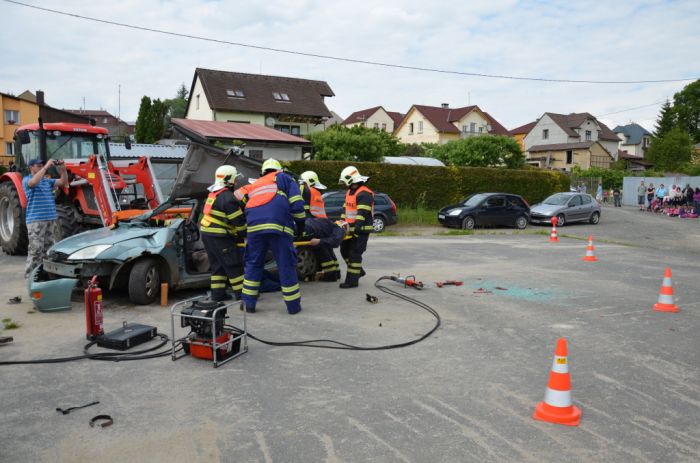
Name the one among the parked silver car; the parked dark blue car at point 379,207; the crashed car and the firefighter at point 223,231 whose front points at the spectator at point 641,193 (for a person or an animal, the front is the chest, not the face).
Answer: the firefighter

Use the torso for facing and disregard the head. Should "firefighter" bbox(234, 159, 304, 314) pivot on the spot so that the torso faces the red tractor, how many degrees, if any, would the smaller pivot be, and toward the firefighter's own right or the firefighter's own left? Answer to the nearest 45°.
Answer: approximately 45° to the firefighter's own left

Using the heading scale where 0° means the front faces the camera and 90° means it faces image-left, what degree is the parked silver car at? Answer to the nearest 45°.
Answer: approximately 45°

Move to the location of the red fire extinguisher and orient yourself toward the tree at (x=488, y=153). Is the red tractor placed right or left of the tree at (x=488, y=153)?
left

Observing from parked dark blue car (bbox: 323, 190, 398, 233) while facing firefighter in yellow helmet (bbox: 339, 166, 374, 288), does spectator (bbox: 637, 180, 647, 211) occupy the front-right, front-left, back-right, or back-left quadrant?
back-left

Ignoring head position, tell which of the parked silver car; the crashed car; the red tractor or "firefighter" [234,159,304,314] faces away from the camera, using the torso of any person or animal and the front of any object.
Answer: the firefighter

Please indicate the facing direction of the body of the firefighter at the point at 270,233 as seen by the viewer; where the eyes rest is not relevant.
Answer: away from the camera

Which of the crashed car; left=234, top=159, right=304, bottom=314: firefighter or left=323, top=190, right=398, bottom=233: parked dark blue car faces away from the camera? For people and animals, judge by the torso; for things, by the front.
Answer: the firefighter

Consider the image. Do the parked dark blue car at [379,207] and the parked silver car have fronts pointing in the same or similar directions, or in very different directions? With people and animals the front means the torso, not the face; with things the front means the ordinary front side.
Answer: same or similar directions

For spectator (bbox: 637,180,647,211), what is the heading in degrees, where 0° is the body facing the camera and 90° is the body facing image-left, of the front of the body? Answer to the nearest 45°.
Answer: approximately 45°

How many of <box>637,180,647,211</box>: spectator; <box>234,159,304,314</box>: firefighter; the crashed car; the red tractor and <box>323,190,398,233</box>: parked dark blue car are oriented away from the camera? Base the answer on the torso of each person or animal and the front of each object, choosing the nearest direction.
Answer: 1

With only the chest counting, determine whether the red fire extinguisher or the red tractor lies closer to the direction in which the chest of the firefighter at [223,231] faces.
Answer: the red tractor

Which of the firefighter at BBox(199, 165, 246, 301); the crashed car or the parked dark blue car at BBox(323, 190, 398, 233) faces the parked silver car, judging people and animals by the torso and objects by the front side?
the firefighter

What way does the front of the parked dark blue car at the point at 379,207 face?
to the viewer's left

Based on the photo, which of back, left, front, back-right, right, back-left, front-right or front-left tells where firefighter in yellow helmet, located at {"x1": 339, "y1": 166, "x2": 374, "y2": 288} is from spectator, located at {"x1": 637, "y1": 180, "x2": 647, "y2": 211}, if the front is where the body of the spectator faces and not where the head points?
front-left

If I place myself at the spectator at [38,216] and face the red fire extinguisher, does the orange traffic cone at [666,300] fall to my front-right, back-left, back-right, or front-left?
front-left

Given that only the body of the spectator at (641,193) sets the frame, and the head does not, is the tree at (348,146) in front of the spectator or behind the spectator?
in front

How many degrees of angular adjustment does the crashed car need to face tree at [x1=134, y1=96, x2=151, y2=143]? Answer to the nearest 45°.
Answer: approximately 135° to its right

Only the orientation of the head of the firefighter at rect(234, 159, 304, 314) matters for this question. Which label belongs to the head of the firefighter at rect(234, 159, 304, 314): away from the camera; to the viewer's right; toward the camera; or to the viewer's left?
away from the camera

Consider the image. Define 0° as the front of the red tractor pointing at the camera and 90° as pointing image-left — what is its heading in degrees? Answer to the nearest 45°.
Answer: approximately 315°

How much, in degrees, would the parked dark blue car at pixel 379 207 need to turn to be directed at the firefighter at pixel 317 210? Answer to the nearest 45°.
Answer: approximately 90° to its left
